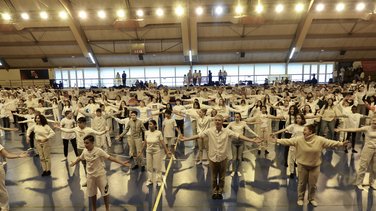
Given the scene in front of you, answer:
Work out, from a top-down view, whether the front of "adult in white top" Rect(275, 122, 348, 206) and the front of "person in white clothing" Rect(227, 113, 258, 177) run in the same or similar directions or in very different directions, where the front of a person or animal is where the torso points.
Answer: same or similar directions

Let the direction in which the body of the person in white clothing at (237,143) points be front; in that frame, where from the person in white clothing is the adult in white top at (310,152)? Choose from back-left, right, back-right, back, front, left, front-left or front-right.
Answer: front-left

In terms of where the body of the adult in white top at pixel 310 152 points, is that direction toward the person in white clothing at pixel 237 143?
no

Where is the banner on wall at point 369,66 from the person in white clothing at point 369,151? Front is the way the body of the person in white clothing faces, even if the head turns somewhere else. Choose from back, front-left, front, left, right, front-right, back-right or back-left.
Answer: back

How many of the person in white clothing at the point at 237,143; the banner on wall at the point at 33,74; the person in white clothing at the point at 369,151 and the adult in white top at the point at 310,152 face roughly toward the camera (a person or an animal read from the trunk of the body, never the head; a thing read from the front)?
4

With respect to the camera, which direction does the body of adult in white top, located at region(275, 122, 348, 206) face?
toward the camera

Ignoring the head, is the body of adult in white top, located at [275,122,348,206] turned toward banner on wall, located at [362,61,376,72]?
no

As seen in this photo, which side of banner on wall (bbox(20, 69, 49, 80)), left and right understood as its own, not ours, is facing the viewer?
front

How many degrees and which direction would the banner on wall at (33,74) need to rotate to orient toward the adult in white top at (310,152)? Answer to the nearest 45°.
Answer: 0° — it already faces them

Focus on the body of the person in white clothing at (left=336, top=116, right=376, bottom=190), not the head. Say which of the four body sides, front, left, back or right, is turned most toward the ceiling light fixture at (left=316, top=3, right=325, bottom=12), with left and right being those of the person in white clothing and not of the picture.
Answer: back

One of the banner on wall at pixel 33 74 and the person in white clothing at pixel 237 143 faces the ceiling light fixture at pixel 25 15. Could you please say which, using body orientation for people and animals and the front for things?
the banner on wall
